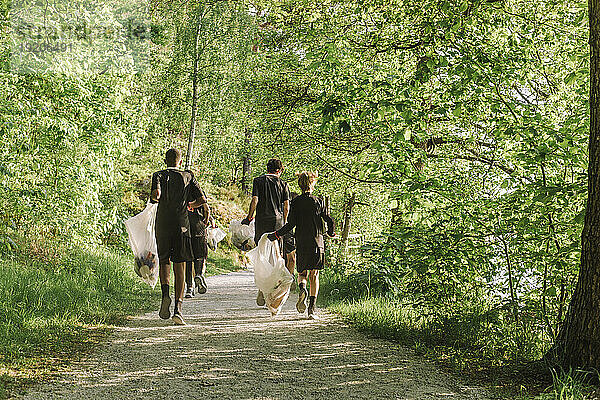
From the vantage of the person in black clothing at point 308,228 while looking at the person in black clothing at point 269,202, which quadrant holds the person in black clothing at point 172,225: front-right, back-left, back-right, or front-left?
front-left

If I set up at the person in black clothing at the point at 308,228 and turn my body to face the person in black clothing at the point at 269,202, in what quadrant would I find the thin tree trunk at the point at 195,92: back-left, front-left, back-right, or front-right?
front-right

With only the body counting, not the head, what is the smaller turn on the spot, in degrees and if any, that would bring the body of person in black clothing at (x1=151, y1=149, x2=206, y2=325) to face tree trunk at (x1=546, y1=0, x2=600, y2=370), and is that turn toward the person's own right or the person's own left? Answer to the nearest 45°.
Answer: approximately 135° to the person's own right

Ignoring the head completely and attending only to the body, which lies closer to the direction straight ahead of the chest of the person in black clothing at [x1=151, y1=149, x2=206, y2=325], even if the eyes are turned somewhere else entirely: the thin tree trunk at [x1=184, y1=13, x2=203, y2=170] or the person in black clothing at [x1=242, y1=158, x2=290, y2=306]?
the thin tree trunk

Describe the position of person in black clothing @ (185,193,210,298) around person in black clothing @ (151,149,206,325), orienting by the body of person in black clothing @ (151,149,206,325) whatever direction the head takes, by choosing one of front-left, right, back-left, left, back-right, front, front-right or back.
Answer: front

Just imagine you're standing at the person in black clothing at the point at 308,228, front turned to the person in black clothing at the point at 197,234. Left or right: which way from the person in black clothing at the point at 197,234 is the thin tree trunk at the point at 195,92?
right

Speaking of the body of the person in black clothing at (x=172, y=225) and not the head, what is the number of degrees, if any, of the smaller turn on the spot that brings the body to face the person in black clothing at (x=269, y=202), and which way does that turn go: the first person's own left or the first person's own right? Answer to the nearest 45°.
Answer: approximately 45° to the first person's own right

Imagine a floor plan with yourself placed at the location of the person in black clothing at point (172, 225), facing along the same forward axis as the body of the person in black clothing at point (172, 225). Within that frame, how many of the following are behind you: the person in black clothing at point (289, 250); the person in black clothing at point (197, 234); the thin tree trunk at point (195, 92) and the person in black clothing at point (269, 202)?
0

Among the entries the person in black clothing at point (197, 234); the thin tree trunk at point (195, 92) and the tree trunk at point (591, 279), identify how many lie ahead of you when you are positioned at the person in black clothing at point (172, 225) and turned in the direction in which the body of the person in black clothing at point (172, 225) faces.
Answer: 2

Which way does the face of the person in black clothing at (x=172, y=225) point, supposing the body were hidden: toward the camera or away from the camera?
away from the camera

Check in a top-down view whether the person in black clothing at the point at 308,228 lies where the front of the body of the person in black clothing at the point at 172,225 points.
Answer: no

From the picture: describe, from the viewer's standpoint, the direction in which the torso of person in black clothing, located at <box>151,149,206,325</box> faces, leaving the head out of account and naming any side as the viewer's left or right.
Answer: facing away from the viewer

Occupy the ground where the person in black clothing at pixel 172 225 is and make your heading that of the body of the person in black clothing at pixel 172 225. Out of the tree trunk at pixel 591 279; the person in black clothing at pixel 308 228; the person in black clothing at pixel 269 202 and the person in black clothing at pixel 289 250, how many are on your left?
0

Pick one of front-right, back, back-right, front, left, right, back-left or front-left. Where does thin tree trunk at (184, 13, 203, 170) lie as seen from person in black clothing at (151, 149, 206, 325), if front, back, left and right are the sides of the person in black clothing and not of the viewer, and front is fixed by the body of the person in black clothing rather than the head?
front
